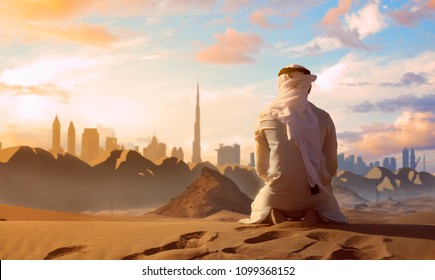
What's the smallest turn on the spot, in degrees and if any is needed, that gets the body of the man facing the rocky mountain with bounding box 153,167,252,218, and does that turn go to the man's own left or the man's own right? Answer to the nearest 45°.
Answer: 0° — they already face it

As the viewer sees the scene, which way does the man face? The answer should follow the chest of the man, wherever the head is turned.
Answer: away from the camera

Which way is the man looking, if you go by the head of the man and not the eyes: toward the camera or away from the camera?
away from the camera
